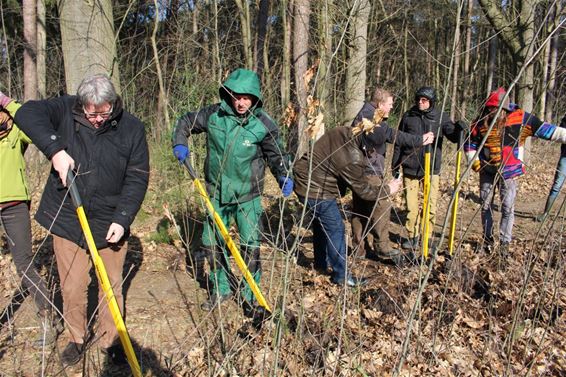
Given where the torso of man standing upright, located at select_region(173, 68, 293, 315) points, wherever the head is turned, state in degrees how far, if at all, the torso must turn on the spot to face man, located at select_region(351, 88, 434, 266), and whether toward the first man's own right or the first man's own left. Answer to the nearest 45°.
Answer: approximately 135° to the first man's own left

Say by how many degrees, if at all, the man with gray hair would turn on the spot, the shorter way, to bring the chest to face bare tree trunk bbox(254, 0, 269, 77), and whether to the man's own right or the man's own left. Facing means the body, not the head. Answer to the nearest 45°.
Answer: approximately 135° to the man's own left

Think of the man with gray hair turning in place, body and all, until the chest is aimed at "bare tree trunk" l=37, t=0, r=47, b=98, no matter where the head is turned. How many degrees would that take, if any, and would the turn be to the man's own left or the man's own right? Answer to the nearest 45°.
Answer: approximately 180°

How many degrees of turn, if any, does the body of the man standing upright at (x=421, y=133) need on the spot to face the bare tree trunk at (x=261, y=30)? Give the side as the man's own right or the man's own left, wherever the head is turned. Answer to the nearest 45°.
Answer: approximately 135° to the man's own right

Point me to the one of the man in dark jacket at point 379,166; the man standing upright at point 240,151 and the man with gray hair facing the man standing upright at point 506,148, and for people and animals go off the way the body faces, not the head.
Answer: the man in dark jacket at point 379,166

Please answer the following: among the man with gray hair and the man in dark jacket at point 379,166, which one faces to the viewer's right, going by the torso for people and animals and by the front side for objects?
the man in dark jacket

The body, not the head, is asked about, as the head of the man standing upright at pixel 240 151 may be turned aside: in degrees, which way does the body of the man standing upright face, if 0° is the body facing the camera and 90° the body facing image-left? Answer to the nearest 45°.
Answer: approximately 0°

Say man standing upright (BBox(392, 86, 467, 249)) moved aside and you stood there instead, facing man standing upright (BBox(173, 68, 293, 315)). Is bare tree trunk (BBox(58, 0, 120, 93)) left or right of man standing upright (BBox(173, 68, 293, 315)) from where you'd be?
right

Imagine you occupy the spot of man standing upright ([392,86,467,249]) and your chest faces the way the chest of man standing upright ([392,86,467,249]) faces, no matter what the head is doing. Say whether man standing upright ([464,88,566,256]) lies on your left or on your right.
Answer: on your left

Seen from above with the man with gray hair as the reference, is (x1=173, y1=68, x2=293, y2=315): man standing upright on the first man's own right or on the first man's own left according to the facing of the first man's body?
on the first man's own left
